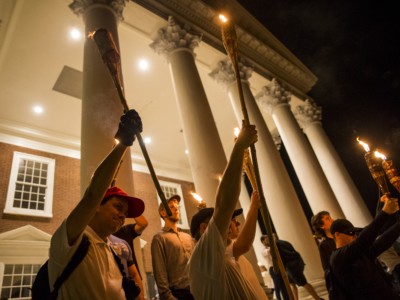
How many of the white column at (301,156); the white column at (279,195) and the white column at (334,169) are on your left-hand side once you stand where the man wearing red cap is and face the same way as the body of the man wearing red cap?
3

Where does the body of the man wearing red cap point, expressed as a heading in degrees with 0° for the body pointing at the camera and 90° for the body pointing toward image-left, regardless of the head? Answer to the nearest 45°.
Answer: approximately 315°

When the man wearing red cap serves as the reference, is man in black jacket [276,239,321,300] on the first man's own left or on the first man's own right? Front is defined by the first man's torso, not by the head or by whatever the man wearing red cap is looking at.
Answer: on the first man's own left

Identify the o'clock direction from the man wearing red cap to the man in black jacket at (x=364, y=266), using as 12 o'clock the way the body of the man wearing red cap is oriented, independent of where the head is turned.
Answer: The man in black jacket is roughly at 10 o'clock from the man wearing red cap.

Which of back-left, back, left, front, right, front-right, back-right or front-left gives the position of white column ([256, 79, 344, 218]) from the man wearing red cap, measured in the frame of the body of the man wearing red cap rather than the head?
left

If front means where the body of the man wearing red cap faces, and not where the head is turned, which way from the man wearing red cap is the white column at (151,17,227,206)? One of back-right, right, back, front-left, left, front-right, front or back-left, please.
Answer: left

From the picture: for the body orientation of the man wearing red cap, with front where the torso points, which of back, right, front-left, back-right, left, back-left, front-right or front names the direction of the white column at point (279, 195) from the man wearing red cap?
left

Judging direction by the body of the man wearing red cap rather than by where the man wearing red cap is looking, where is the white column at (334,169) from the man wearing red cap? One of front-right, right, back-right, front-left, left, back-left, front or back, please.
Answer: left
